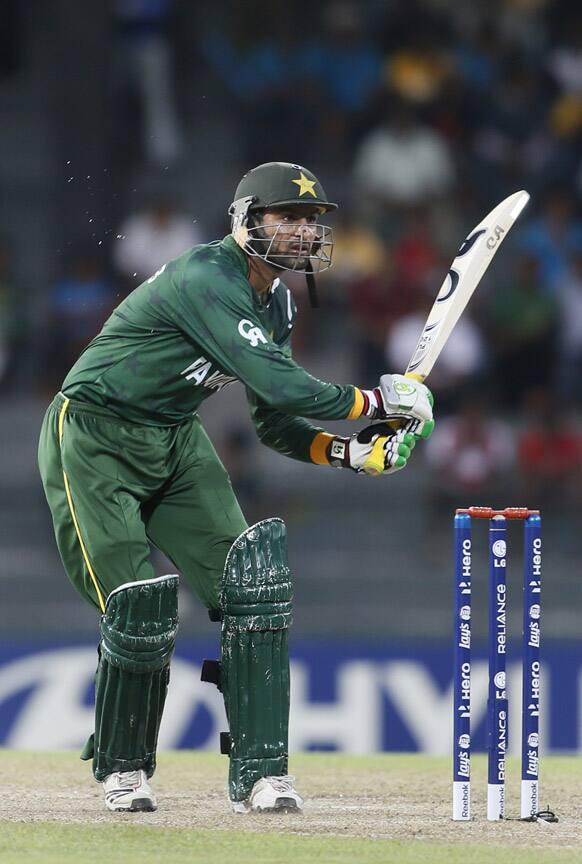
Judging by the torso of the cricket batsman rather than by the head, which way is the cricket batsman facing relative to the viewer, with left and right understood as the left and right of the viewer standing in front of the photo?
facing the viewer and to the right of the viewer
